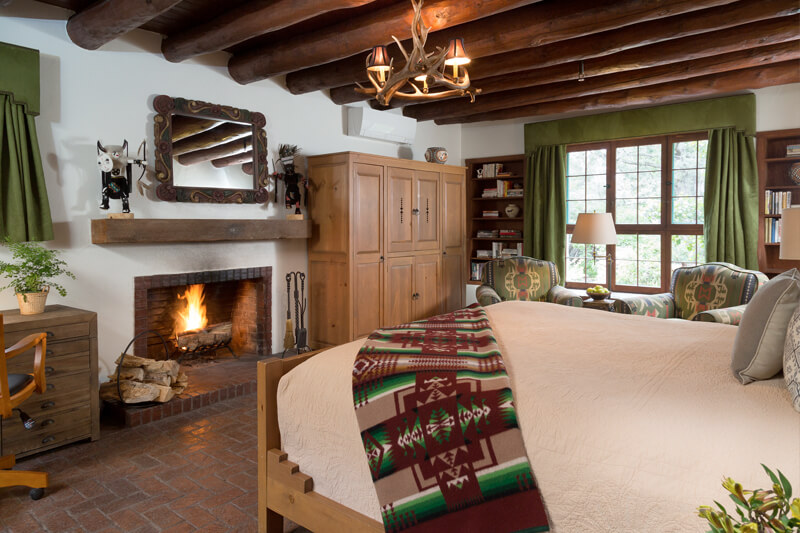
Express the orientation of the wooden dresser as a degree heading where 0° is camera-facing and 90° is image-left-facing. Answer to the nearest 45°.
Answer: approximately 315°

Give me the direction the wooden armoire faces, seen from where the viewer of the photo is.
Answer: facing the viewer and to the right of the viewer

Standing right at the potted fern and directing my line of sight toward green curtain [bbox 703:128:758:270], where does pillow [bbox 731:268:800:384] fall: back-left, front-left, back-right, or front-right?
front-right

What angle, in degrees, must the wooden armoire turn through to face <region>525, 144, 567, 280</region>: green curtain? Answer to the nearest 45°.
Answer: approximately 90° to its left

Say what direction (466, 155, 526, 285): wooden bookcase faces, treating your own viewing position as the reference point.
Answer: facing the viewer and to the left of the viewer

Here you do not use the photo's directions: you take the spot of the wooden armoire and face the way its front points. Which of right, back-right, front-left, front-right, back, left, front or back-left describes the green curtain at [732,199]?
front-left

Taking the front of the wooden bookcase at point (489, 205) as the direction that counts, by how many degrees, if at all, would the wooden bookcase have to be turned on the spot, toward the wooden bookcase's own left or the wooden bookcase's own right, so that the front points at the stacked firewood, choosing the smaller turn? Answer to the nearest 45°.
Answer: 0° — it already faces it

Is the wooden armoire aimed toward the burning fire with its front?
no

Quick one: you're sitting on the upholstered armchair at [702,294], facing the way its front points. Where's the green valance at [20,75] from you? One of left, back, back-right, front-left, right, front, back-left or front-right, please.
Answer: front

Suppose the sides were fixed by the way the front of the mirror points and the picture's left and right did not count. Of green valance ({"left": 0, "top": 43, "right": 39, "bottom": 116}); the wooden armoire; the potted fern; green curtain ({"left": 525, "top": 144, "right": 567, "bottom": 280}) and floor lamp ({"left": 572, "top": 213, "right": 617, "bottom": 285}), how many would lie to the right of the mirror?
2

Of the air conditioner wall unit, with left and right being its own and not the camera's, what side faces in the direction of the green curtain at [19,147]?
right

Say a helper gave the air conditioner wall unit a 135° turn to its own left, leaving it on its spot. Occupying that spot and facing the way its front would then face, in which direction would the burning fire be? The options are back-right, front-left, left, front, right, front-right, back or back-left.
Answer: back-left

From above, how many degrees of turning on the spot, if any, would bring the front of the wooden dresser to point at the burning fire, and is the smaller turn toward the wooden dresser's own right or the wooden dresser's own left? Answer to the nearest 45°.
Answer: approximately 90° to the wooden dresser's own left

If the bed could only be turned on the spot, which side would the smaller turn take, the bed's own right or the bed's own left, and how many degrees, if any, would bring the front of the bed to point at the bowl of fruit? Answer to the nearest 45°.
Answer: approximately 45° to the bed's own right

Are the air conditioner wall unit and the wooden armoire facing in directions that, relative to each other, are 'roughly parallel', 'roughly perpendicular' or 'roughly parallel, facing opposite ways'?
roughly parallel

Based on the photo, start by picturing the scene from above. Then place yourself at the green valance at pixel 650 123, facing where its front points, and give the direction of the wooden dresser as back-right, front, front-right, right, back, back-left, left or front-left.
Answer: front

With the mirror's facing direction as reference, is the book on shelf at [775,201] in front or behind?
in front
